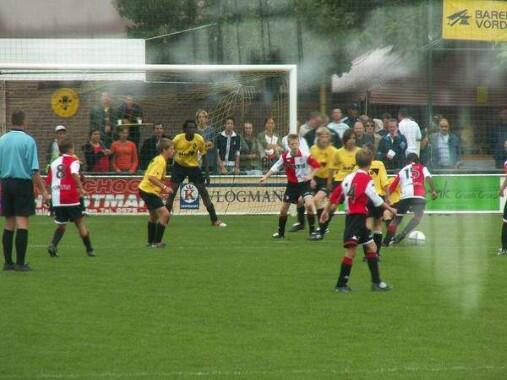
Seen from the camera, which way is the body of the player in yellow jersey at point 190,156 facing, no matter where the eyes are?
toward the camera

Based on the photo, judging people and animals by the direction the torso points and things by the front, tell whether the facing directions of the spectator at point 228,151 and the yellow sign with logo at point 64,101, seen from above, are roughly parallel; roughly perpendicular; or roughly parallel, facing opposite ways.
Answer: roughly parallel

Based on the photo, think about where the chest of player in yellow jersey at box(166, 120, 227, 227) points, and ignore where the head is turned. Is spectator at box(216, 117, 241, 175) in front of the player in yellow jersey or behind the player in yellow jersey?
behind

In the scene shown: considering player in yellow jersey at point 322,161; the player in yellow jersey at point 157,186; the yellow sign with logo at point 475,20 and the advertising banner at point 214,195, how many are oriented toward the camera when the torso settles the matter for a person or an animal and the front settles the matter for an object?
3

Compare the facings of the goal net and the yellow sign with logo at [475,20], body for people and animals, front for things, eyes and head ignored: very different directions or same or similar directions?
same or similar directions

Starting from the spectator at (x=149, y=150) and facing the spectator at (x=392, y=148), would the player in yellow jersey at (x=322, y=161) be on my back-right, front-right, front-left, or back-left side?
front-right

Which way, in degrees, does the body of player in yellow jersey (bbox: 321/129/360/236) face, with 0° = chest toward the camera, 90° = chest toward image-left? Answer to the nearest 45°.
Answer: approximately 315°

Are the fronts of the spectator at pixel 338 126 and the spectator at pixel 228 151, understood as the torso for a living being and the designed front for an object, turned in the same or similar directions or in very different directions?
same or similar directions

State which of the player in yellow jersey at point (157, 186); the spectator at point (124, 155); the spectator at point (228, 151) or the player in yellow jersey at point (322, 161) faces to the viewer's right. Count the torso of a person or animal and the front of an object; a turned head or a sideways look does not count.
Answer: the player in yellow jersey at point (157, 186)

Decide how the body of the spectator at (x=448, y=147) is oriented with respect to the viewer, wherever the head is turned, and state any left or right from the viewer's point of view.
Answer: facing the viewer

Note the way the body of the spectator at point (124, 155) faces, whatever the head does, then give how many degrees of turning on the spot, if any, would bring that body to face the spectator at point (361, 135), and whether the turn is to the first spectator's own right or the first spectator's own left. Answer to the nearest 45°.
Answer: approximately 45° to the first spectator's own left

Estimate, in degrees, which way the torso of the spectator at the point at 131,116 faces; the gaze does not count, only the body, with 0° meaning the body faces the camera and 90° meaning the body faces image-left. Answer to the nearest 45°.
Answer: approximately 0°

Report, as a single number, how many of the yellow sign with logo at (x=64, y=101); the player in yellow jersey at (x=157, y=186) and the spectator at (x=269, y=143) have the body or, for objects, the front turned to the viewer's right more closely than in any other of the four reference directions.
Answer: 1

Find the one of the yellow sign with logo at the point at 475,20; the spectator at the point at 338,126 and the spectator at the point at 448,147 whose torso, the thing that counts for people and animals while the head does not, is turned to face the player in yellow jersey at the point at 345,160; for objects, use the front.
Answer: the spectator at the point at 338,126

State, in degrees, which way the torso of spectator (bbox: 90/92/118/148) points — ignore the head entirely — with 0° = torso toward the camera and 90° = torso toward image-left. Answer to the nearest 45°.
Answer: approximately 0°
